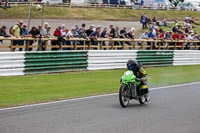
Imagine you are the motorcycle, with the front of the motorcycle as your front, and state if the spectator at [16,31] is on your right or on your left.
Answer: on your right

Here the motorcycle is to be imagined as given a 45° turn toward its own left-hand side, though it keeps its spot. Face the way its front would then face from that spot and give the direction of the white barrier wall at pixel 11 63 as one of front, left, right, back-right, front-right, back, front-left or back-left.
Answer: back-right

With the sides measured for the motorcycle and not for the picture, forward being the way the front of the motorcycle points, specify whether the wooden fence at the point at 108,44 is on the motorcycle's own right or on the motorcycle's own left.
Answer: on the motorcycle's own right

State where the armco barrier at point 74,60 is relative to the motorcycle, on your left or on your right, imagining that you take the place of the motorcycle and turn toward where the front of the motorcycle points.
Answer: on your right

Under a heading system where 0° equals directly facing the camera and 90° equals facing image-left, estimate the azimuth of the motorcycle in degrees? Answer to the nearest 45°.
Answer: approximately 45°

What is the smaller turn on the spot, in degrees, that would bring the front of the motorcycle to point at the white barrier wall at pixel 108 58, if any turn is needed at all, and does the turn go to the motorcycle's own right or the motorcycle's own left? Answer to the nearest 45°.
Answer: approximately 135° to the motorcycle's own right

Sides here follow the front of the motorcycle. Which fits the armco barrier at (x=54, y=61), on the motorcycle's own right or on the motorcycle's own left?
on the motorcycle's own right

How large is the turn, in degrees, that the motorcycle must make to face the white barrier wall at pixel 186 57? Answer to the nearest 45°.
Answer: approximately 135° to its right

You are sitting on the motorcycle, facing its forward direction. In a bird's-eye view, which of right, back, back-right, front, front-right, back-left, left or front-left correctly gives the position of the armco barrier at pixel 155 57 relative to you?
back-right
